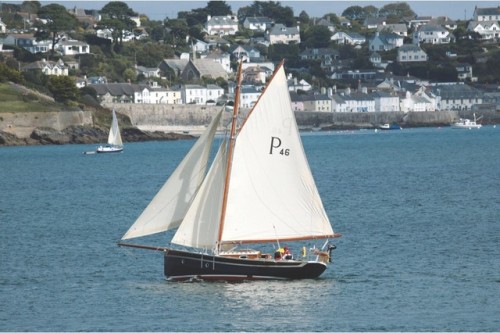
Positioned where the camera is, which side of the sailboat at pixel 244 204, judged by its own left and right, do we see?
left
